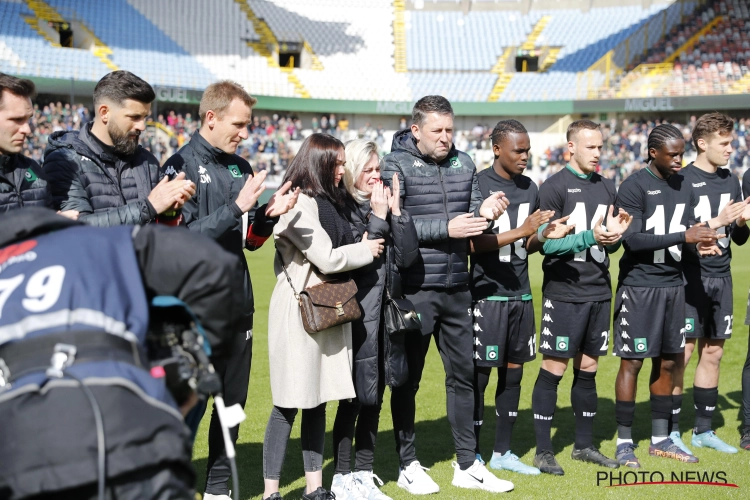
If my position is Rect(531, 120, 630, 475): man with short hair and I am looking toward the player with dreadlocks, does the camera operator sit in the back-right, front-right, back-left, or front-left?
back-right

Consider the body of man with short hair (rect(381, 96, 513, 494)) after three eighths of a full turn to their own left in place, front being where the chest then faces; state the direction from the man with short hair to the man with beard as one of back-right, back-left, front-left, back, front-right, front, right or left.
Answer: back-left

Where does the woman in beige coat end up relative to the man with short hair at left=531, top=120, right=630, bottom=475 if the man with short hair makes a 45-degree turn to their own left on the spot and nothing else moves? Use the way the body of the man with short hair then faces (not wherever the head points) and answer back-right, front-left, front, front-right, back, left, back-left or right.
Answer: back-right

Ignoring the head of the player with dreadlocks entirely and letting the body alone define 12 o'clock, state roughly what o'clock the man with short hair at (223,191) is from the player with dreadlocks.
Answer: The man with short hair is roughly at 3 o'clock from the player with dreadlocks.

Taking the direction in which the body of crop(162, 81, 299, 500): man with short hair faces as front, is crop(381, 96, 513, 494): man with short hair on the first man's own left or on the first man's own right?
on the first man's own left

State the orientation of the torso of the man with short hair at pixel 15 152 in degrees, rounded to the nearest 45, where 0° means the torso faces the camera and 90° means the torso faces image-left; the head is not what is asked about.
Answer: approximately 315°

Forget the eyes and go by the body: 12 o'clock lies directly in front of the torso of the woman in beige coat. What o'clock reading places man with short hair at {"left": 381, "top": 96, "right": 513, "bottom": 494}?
The man with short hair is roughly at 11 o'clock from the woman in beige coat.

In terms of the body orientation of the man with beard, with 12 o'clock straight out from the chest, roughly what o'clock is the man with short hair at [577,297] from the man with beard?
The man with short hair is roughly at 10 o'clock from the man with beard.

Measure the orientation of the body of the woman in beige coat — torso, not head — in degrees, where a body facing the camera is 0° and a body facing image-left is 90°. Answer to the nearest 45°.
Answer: approximately 270°

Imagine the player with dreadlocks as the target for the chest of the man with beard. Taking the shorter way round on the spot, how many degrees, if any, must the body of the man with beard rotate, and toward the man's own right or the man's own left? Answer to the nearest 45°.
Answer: approximately 45° to the man's own left

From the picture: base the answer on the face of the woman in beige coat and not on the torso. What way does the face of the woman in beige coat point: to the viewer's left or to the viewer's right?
to the viewer's right

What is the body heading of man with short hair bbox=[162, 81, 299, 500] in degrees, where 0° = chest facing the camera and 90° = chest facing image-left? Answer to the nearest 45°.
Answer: approximately 315°
